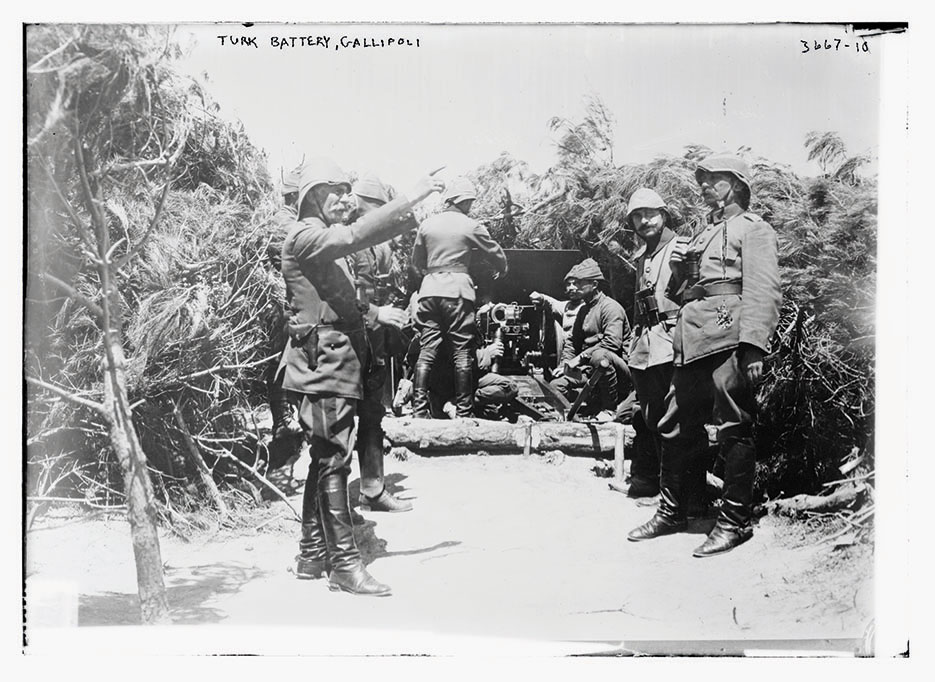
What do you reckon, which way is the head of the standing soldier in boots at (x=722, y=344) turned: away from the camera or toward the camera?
toward the camera

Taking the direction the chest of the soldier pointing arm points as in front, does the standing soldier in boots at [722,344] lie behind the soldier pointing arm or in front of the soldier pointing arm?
in front

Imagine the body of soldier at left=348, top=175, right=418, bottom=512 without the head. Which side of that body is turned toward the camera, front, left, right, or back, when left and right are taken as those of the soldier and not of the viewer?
right

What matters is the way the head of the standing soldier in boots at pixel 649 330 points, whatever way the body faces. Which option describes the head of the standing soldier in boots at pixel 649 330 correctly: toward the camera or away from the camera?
toward the camera

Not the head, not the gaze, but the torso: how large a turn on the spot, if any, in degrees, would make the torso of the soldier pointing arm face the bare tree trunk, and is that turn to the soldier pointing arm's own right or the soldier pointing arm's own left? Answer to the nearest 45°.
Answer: approximately 180°

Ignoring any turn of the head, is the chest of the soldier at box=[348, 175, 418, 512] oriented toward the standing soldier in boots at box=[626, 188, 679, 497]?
yes

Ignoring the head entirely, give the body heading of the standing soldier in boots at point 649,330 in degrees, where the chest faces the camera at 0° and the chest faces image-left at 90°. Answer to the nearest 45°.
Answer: approximately 45°

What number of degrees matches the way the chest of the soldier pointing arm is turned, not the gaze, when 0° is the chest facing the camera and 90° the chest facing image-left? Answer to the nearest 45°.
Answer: approximately 270°

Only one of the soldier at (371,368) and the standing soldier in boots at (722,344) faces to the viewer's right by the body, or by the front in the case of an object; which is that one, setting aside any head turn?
the soldier

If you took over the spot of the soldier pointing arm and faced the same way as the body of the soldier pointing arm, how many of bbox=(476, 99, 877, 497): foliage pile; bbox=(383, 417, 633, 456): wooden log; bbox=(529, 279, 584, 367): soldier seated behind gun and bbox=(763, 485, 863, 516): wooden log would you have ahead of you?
4
